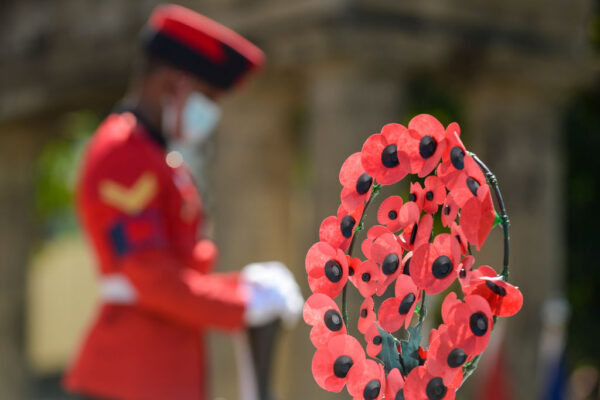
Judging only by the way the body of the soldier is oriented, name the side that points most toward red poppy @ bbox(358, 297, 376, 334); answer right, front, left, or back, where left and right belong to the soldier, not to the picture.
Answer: right

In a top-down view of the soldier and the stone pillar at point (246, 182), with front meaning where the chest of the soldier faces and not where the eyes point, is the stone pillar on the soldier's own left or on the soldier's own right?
on the soldier's own left

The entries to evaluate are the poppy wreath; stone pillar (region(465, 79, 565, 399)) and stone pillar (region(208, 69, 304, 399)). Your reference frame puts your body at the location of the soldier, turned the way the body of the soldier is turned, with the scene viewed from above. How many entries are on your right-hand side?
1

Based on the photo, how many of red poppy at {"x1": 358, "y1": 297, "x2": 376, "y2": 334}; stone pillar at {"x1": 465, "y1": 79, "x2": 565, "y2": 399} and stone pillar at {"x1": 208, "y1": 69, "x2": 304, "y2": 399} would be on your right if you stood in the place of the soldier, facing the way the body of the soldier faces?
1

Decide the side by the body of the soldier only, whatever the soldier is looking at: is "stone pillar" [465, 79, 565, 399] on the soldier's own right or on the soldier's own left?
on the soldier's own left

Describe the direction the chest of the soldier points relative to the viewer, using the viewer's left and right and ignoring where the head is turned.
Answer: facing to the right of the viewer

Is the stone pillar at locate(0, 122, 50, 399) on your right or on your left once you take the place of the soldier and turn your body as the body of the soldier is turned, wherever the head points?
on your left

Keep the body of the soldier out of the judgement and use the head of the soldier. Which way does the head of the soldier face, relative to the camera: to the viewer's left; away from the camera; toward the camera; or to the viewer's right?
to the viewer's right

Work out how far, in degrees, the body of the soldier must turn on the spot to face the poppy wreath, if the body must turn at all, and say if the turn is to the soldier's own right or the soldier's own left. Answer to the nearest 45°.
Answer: approximately 90° to the soldier's own right

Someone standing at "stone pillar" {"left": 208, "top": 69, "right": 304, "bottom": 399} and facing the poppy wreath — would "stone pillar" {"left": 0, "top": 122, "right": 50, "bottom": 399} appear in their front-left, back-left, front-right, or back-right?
back-right
